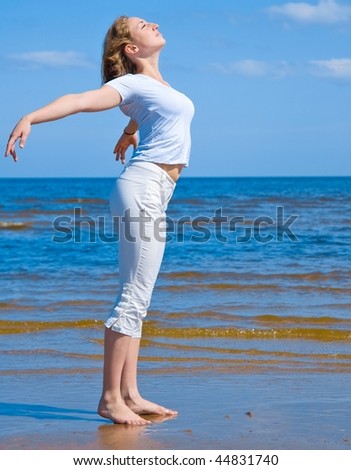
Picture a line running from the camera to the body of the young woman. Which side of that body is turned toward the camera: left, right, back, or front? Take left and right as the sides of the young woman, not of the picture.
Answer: right

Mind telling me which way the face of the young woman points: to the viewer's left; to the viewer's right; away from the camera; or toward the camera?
to the viewer's right
